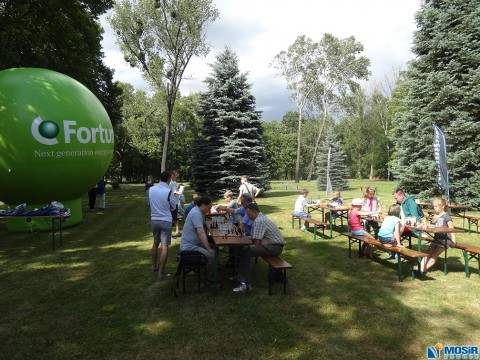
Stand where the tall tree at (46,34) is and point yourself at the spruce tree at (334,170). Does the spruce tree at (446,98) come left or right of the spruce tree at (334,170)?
right

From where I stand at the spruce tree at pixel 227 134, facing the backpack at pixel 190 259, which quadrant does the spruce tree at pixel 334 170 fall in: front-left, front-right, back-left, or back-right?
back-left

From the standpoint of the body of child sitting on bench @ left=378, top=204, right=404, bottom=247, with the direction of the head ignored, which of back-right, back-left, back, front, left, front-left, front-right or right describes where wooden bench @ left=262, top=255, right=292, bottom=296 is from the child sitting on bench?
back

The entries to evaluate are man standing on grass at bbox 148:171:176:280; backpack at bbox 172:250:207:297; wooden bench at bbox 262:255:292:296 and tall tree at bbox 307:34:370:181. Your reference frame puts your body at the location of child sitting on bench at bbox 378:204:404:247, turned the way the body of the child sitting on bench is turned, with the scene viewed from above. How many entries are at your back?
3

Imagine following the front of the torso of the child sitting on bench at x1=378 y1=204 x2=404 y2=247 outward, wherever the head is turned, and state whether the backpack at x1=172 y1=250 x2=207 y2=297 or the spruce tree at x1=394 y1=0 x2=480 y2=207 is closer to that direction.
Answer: the spruce tree

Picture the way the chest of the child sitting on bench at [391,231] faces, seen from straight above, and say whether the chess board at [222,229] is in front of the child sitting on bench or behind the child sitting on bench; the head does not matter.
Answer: behind
